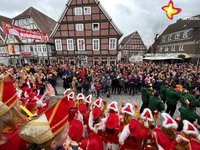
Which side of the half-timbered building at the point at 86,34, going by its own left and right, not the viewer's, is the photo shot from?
front

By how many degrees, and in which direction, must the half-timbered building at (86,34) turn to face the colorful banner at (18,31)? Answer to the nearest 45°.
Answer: approximately 45° to its right

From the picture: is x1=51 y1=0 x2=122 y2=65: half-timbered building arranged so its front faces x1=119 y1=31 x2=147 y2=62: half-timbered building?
no

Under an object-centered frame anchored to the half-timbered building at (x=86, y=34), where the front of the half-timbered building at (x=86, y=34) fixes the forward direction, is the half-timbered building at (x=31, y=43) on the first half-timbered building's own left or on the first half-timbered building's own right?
on the first half-timbered building's own right

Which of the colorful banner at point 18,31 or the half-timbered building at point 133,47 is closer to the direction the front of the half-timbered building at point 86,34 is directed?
the colorful banner
